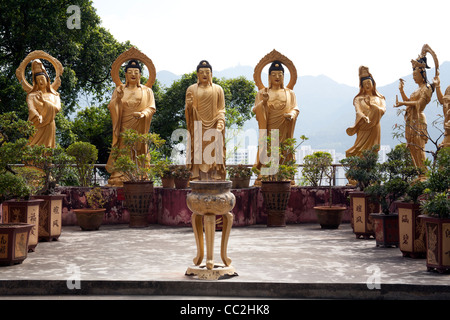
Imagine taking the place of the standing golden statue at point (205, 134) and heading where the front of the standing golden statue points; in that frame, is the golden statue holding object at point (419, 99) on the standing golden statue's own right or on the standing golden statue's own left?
on the standing golden statue's own left

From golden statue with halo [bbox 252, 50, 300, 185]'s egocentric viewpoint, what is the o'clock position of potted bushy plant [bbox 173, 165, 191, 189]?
The potted bushy plant is roughly at 2 o'clock from the golden statue with halo.

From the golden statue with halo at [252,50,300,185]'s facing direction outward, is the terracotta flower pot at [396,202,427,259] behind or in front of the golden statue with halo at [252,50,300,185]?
in front

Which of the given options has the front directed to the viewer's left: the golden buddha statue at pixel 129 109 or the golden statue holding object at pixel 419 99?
the golden statue holding object

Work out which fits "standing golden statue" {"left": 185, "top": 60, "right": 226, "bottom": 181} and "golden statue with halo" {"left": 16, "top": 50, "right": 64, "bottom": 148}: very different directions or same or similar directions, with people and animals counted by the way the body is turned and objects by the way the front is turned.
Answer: same or similar directions

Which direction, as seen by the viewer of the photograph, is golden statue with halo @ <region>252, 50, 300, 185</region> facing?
facing the viewer

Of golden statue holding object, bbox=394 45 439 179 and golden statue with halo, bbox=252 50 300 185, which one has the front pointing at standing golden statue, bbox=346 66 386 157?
the golden statue holding object

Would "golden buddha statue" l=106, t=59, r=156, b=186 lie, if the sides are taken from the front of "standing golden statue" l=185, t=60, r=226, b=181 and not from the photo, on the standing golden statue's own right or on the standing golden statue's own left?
on the standing golden statue's own right

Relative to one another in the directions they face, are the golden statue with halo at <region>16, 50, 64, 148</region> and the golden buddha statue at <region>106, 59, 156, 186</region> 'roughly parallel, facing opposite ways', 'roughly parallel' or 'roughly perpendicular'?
roughly parallel

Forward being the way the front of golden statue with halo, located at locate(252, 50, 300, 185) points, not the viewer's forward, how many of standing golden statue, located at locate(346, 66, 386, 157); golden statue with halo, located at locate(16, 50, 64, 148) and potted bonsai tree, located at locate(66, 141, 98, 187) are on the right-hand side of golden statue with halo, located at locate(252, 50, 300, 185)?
2

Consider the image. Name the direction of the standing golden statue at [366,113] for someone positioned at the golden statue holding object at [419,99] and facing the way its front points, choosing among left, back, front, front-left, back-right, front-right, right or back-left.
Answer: front

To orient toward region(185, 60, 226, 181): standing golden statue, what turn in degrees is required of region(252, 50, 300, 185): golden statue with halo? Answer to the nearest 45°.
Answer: approximately 45° to its right
